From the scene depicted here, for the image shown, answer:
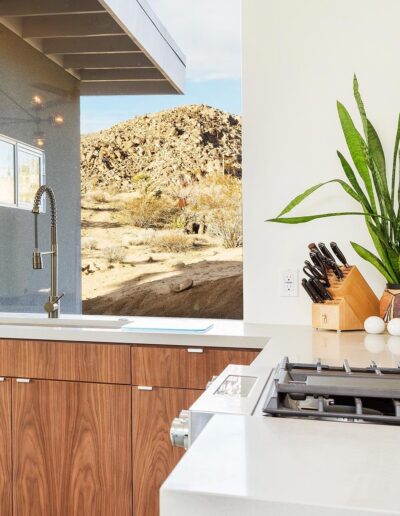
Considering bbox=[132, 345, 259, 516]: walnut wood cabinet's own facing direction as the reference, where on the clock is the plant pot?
The plant pot is roughly at 9 o'clock from the walnut wood cabinet.

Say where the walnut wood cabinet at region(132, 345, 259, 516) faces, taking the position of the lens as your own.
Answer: facing the viewer

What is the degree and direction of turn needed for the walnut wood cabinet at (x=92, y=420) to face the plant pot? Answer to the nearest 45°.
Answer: approximately 90° to its left

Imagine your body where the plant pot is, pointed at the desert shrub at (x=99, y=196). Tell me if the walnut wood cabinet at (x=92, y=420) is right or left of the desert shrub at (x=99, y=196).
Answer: left

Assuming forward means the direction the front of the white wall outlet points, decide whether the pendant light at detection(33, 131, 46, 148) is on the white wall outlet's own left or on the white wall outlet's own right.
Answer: on the white wall outlet's own right

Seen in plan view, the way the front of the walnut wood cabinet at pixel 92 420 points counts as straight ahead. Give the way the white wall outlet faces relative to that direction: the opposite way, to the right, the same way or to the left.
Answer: the same way

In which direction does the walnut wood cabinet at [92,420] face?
toward the camera

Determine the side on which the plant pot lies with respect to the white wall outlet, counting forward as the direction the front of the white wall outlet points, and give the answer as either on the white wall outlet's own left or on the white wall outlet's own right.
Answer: on the white wall outlet's own left

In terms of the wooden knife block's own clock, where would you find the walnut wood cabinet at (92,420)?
The walnut wood cabinet is roughly at 1 o'clock from the wooden knife block.

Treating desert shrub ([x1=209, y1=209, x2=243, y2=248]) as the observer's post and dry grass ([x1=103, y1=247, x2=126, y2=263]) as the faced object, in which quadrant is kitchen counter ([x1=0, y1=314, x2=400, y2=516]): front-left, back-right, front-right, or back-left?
front-left
